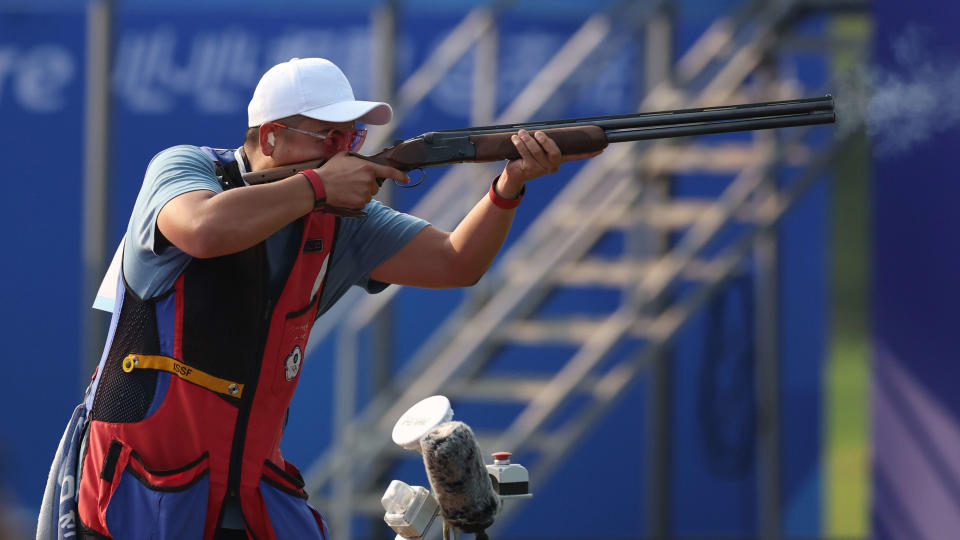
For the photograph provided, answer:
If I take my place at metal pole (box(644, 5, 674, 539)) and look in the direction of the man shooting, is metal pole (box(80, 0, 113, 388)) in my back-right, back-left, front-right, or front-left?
front-right

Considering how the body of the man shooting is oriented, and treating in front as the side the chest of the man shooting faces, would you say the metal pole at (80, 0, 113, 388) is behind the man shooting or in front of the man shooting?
behind

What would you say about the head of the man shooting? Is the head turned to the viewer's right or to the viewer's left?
to the viewer's right

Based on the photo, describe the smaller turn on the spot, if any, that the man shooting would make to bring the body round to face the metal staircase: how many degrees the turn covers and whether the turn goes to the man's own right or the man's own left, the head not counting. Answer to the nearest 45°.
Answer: approximately 90° to the man's own left

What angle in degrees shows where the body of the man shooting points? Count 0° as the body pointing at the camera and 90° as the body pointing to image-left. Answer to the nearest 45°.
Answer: approximately 315°

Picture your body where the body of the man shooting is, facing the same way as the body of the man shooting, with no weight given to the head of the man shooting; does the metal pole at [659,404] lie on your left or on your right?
on your left

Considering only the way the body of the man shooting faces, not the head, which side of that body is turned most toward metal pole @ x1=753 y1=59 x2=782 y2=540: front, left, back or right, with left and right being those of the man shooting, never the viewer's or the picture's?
left

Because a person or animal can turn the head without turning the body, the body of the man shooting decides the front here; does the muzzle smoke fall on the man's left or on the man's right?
on the man's left
